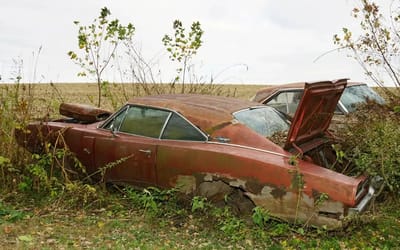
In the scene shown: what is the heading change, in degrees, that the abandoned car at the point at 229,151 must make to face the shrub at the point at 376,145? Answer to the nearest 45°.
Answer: approximately 135° to its right

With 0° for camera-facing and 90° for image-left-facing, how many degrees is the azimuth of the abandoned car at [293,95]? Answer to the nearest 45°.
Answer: approximately 315°

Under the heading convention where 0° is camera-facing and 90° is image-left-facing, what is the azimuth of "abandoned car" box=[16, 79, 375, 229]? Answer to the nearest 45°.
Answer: approximately 135°

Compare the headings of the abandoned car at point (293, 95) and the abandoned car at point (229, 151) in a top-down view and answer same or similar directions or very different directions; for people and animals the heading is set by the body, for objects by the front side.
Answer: very different directions

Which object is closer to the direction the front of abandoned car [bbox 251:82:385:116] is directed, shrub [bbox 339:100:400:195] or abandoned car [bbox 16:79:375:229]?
the shrub

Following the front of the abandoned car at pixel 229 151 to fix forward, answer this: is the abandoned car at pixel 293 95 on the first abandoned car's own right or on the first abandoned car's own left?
on the first abandoned car's own right

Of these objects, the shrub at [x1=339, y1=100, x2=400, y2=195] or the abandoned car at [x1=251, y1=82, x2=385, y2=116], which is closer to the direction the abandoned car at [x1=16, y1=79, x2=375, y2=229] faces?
the abandoned car
